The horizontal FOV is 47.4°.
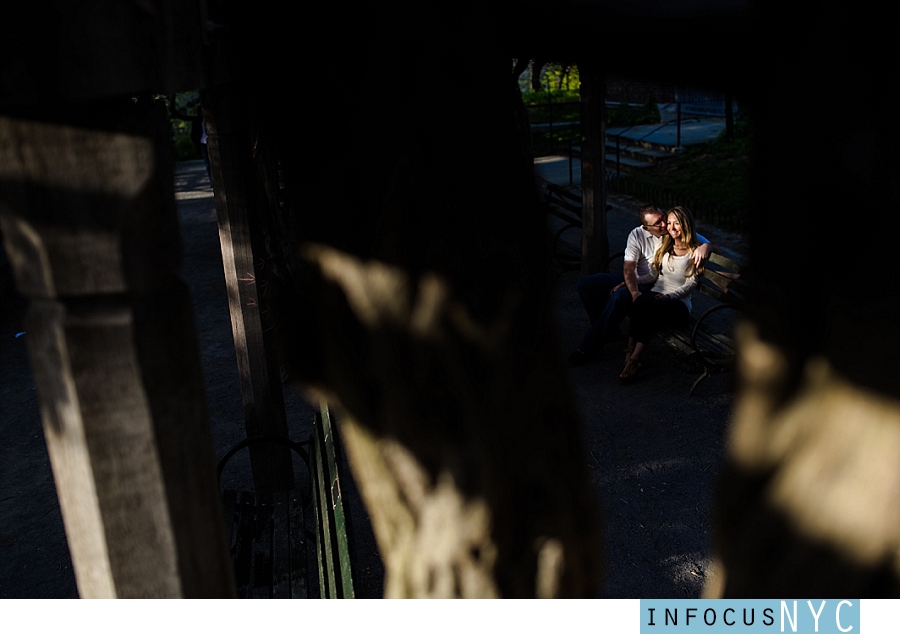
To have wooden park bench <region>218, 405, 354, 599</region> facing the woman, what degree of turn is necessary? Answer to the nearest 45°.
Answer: approximately 135° to its right

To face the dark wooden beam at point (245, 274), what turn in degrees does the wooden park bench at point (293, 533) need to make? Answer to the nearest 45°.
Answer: approximately 90° to its right

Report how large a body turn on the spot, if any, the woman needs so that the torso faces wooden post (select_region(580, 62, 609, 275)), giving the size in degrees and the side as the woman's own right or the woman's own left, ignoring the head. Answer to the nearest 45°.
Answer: approximately 135° to the woman's own right

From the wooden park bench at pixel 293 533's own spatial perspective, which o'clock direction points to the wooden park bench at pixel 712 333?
the wooden park bench at pixel 712 333 is roughly at 5 o'clock from the wooden park bench at pixel 293 533.

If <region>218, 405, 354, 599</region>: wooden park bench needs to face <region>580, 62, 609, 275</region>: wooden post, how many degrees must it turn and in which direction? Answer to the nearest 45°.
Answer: approximately 135° to its right

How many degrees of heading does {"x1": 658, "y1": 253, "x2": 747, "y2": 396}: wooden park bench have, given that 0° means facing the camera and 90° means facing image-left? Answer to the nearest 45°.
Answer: approximately 45°

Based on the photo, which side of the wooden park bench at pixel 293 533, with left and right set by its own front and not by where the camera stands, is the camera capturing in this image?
left
